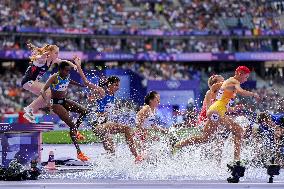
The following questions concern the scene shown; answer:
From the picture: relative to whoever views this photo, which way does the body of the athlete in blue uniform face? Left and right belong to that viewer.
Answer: facing the viewer and to the right of the viewer

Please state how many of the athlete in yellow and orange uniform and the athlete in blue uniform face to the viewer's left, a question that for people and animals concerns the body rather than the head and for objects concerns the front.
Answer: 0

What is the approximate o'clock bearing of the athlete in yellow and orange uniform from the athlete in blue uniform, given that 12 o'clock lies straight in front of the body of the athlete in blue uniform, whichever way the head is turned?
The athlete in yellow and orange uniform is roughly at 11 o'clock from the athlete in blue uniform.

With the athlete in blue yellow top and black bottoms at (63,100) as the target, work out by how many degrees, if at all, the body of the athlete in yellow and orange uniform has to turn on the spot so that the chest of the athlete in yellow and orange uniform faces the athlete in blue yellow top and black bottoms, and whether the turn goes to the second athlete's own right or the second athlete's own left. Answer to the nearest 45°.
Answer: approximately 180°

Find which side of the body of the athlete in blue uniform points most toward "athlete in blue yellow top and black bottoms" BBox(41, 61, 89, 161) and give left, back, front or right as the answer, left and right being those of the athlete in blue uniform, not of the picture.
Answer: back

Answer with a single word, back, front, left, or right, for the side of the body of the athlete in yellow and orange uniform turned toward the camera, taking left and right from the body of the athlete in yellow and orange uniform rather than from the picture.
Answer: right

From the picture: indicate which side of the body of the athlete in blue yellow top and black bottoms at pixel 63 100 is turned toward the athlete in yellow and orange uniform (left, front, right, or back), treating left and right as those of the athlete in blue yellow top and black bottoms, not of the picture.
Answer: front
